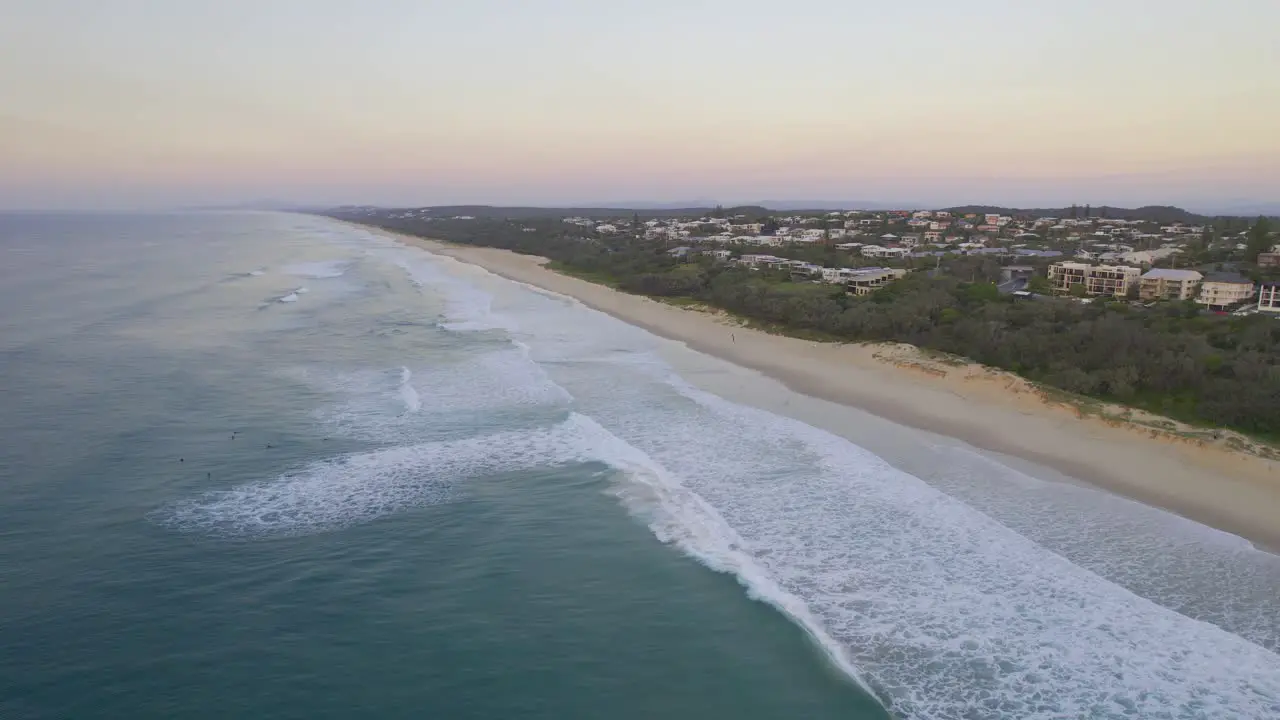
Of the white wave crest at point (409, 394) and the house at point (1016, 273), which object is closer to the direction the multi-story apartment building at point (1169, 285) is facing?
the white wave crest

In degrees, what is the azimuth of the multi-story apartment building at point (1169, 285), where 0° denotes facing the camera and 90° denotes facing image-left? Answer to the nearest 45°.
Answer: approximately 45°

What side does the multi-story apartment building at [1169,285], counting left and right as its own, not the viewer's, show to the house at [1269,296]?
left

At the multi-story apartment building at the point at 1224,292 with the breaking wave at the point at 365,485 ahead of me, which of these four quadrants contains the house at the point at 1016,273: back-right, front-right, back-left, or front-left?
back-right

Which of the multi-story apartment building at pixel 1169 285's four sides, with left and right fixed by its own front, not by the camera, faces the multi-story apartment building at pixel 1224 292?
left

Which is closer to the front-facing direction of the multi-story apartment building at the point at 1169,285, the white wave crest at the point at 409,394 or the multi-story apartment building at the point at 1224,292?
the white wave crest

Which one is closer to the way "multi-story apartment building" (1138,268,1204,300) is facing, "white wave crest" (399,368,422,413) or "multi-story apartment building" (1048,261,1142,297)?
the white wave crest

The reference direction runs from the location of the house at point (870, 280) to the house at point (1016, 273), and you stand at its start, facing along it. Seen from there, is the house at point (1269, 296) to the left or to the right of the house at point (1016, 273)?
right

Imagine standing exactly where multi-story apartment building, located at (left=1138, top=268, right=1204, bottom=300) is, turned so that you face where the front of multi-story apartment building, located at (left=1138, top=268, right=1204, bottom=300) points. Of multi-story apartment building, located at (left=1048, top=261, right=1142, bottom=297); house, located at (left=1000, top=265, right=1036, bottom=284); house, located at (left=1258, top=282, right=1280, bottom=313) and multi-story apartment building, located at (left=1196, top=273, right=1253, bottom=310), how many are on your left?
2

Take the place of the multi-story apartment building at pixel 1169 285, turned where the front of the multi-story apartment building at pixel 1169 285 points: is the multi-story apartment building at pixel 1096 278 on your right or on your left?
on your right

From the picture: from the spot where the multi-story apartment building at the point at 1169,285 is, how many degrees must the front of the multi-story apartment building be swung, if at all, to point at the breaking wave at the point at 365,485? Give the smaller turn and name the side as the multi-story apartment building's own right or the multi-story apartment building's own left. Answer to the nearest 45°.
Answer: approximately 45° to the multi-story apartment building's own left

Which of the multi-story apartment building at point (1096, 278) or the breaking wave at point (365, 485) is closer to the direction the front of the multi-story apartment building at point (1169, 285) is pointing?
the breaking wave
